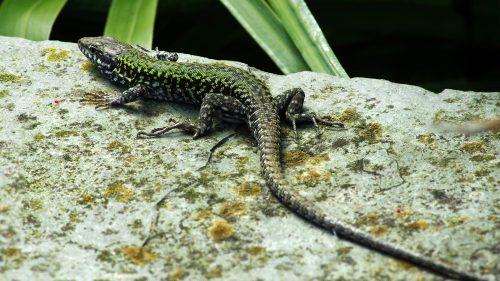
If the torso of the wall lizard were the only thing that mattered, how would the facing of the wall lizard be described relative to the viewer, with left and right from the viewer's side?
facing away from the viewer and to the left of the viewer
